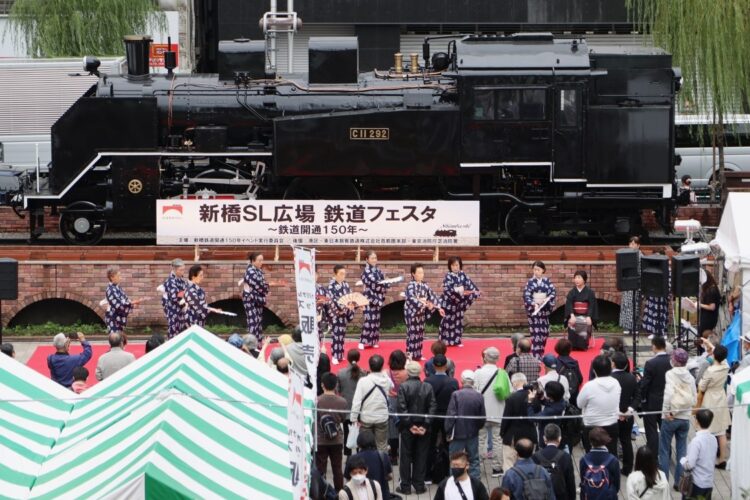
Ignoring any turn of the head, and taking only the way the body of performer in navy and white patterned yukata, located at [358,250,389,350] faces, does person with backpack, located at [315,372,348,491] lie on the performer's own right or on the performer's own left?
on the performer's own right

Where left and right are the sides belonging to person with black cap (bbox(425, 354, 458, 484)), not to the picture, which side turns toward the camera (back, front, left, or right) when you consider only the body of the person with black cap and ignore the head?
back

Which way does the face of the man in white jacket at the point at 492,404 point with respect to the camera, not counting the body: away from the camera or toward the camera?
away from the camera

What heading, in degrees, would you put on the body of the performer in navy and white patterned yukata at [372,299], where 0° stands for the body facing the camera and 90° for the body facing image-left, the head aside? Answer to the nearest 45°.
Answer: approximately 315°

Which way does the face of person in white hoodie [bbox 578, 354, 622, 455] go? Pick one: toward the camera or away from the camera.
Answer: away from the camera

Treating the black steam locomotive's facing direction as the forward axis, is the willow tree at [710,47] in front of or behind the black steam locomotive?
behind

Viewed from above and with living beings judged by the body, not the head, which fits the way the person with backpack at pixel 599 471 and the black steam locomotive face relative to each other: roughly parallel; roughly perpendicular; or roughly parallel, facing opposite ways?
roughly perpendicular

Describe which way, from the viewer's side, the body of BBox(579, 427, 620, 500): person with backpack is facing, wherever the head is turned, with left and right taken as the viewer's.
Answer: facing away from the viewer

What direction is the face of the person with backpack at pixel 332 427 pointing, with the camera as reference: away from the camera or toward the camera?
away from the camera

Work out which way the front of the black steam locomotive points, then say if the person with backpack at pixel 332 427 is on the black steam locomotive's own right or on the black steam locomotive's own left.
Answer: on the black steam locomotive's own left

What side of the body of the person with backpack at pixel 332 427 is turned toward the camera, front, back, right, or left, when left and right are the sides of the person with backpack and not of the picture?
back

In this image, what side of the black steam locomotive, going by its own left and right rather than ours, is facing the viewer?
left
